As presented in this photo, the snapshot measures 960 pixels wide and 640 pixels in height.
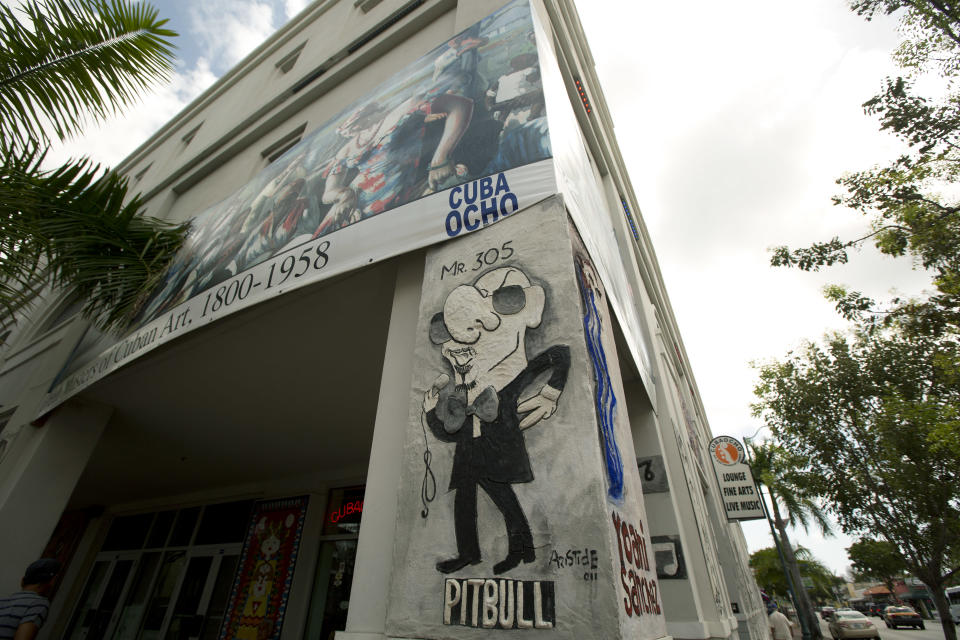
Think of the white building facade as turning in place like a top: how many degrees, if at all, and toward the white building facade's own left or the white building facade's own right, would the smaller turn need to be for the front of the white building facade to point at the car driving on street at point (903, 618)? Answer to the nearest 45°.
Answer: approximately 180°

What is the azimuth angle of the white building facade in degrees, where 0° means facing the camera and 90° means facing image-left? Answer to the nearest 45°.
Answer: approximately 45°

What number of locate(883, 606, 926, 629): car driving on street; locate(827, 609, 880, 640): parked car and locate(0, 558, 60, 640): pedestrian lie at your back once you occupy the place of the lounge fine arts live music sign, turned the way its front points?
2

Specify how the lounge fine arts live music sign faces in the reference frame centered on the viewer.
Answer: facing the viewer

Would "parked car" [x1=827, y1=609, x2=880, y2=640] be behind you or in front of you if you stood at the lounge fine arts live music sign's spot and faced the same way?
behind

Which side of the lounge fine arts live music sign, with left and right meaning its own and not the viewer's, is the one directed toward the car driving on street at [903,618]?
back
